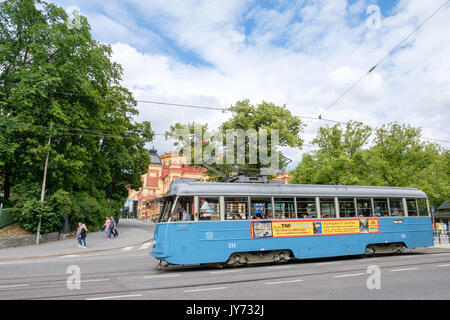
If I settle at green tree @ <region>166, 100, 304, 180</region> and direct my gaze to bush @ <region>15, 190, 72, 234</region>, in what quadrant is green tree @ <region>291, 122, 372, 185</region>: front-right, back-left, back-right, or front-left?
back-left

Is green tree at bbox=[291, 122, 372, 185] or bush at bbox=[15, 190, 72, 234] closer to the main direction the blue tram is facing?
the bush

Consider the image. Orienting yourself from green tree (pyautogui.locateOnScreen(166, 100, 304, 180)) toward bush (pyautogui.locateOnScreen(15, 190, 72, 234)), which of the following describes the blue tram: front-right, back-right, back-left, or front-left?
front-left

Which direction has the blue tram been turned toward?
to the viewer's left

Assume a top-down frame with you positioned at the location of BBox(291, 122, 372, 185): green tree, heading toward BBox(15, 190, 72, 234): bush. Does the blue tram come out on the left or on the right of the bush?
left

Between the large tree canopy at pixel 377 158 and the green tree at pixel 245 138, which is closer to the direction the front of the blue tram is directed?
the green tree

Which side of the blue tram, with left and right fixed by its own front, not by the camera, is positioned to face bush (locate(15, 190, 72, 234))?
front
